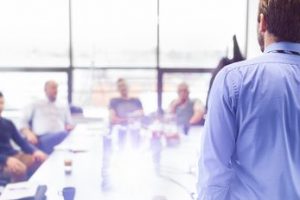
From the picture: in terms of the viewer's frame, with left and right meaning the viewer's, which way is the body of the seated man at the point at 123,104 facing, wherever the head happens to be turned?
facing the viewer

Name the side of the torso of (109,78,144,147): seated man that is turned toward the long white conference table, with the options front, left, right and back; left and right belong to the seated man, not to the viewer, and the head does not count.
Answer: front

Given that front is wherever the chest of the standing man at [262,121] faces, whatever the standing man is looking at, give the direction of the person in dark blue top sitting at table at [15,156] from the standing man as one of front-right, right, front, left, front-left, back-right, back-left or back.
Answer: front-left

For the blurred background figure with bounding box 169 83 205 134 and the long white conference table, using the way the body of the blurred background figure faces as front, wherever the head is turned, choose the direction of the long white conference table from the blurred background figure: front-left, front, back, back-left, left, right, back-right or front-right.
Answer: front

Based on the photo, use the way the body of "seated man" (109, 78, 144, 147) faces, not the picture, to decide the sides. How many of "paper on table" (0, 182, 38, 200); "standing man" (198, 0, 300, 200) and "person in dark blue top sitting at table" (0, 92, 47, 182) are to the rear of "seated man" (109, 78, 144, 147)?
0

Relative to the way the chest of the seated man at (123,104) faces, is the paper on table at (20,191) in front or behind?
in front

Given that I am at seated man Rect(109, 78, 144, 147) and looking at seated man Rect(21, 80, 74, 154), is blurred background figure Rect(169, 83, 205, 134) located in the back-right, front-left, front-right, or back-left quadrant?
back-left

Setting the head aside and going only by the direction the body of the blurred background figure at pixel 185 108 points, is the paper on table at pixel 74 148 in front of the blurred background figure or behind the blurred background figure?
in front

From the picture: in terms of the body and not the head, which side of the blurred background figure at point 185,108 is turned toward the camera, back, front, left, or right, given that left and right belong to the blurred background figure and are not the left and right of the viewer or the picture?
front

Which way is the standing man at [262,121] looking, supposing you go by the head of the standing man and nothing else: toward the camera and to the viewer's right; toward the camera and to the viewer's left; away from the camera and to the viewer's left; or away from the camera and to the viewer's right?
away from the camera and to the viewer's left

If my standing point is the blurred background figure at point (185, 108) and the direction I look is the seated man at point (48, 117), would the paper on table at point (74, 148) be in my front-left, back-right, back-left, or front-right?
front-left

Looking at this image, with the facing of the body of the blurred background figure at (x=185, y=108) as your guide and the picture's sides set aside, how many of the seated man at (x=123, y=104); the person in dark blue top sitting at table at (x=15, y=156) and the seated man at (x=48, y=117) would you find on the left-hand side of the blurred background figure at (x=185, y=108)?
0

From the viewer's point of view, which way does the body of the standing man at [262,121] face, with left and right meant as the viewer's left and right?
facing away from the viewer

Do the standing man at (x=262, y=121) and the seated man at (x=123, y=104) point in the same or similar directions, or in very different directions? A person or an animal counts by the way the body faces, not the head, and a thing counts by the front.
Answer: very different directions
